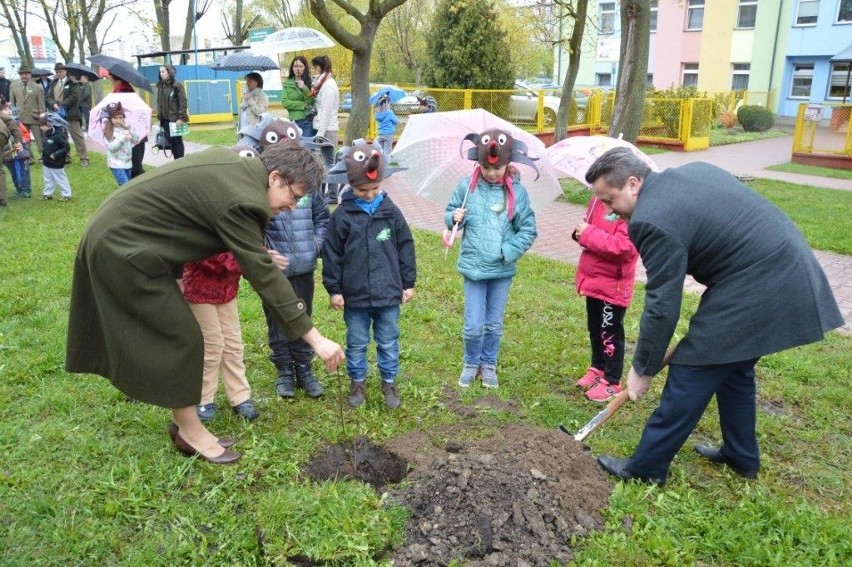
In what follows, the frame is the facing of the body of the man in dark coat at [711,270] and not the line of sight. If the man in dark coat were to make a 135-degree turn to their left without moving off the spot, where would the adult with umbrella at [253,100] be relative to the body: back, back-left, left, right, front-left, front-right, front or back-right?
back

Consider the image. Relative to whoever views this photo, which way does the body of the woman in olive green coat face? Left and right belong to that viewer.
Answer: facing to the right of the viewer

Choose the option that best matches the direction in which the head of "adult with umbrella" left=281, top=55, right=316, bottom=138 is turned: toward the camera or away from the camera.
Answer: toward the camera

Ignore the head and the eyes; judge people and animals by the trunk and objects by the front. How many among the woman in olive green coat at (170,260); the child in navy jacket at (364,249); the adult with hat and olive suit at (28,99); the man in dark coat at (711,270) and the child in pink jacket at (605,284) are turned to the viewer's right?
1

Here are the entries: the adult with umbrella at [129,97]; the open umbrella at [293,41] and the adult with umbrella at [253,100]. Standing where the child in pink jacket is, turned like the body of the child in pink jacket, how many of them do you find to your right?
3

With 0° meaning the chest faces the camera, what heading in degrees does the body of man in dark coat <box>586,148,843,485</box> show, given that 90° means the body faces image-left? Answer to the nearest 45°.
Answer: approximately 90°

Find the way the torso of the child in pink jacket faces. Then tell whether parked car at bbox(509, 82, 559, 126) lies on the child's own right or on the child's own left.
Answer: on the child's own right

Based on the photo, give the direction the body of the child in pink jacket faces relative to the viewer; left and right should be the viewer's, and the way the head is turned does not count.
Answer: facing the viewer and to the left of the viewer

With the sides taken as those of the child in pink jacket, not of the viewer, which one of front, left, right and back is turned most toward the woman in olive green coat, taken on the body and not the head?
front

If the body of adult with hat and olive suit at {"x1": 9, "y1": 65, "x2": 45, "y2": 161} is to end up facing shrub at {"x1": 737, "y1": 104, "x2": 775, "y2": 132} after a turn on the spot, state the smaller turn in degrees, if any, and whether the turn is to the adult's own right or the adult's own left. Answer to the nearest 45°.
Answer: approximately 90° to the adult's own left

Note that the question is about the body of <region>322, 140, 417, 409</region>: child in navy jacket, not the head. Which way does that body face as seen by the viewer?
toward the camera

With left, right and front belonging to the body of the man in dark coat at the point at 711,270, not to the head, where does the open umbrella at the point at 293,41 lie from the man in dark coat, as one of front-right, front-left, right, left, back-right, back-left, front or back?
front-right

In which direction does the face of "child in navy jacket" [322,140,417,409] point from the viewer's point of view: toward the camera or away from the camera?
toward the camera

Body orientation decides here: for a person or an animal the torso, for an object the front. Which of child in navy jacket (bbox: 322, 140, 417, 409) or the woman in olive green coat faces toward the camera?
the child in navy jacket

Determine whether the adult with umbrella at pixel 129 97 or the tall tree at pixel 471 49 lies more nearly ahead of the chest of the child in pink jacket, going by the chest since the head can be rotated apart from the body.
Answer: the adult with umbrella
